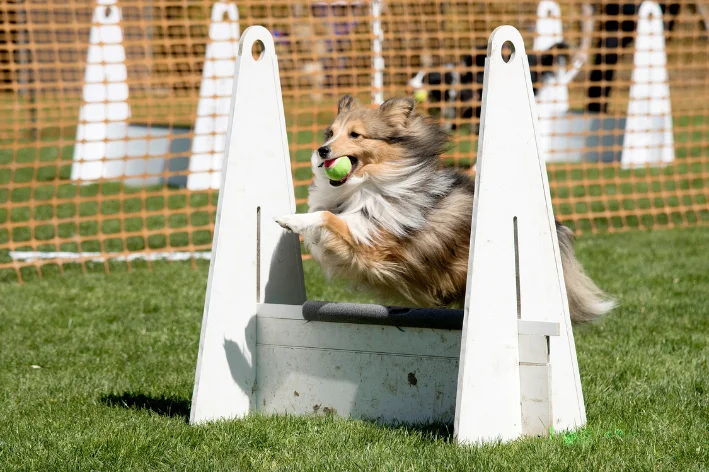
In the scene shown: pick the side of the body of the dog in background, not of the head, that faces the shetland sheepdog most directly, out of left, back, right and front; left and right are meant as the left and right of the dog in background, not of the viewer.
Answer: left

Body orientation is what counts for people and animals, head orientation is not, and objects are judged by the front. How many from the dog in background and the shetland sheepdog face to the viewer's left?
2

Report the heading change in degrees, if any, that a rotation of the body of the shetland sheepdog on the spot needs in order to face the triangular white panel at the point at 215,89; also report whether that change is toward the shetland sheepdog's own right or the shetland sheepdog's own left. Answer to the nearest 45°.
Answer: approximately 90° to the shetland sheepdog's own right

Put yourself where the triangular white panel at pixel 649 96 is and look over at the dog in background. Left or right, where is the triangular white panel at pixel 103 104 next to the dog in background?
left

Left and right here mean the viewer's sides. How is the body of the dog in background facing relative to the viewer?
facing to the left of the viewer

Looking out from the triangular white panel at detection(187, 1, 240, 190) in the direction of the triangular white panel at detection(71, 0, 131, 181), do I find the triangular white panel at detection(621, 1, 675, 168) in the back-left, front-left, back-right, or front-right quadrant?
back-right

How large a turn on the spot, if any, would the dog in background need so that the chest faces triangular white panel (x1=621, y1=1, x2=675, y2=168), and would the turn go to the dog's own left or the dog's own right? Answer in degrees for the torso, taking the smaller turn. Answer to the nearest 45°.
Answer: approximately 135° to the dog's own left

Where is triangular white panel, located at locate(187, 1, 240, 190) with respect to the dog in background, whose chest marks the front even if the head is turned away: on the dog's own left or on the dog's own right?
on the dog's own left

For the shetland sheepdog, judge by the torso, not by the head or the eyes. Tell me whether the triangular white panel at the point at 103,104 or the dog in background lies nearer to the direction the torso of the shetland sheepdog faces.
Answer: the triangular white panel

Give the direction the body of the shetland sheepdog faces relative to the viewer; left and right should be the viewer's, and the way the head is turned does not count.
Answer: facing to the left of the viewer
